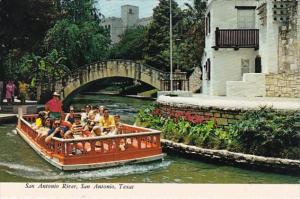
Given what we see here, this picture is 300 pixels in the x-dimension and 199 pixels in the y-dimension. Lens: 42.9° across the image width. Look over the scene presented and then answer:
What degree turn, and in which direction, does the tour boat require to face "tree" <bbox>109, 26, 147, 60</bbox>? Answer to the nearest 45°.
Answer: approximately 135° to its left

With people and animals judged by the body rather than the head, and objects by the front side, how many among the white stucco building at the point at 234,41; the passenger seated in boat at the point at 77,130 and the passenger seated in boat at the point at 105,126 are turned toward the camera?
3

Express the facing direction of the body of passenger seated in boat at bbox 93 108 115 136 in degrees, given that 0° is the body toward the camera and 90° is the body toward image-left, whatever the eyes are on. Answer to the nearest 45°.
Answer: approximately 0°

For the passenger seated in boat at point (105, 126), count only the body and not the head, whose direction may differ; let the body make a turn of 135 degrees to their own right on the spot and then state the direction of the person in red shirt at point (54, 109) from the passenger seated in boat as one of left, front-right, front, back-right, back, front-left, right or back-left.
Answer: front

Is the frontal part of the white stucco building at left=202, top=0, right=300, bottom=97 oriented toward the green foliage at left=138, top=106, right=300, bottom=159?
yes

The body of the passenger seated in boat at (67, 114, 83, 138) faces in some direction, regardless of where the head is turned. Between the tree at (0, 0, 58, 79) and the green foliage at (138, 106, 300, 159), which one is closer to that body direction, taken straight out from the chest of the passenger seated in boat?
the green foliage

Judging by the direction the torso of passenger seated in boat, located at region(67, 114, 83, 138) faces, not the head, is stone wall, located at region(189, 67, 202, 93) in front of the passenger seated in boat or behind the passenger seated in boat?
behind

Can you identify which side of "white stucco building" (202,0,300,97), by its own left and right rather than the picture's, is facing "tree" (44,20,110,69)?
right

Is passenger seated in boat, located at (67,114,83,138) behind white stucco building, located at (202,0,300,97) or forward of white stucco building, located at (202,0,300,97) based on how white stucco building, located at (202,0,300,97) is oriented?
forward
